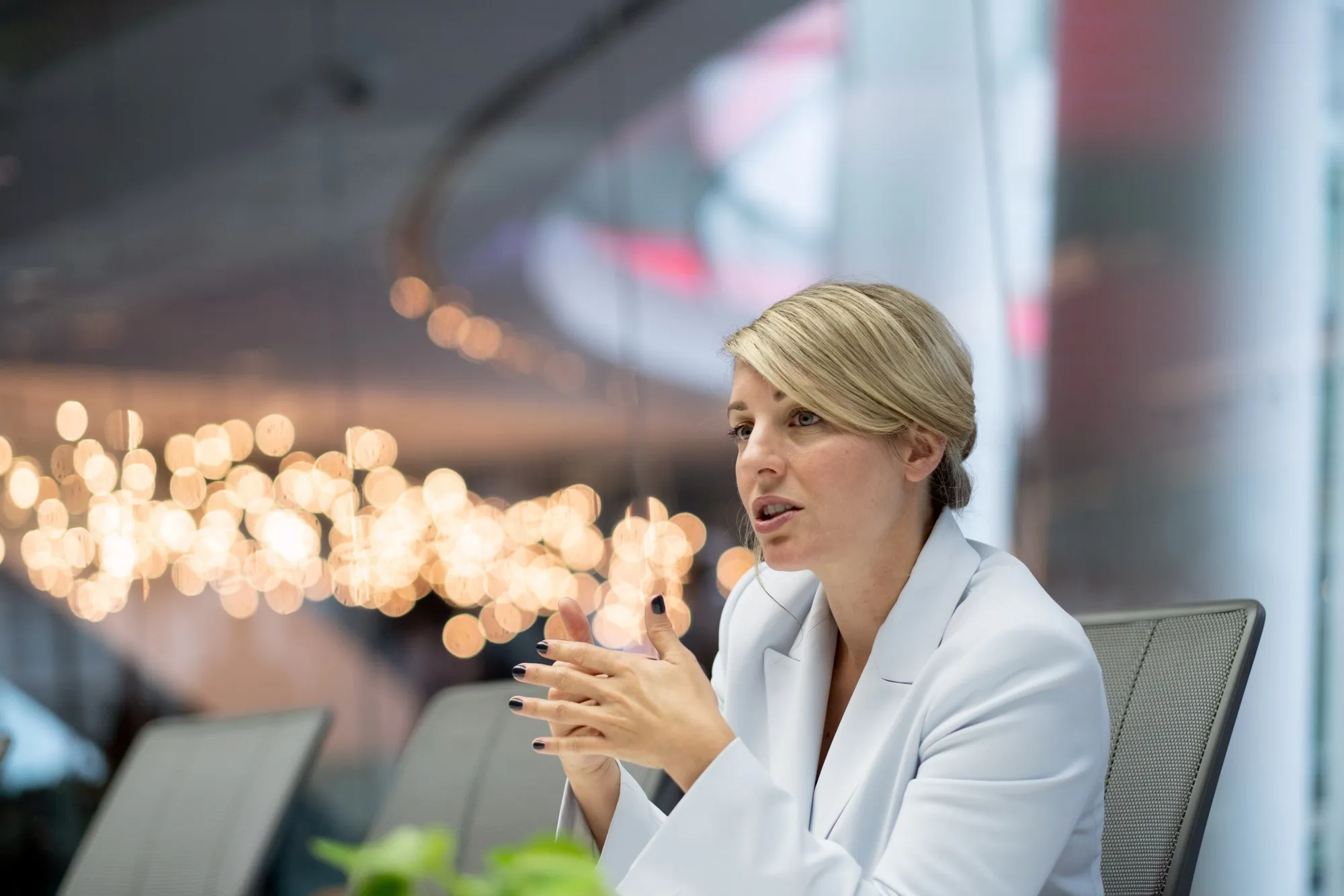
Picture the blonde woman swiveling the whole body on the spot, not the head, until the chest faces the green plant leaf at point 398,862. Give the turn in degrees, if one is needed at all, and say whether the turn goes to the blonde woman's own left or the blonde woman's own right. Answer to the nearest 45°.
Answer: approximately 45° to the blonde woman's own left

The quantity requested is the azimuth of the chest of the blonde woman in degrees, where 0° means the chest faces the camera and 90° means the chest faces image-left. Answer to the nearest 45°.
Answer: approximately 45°

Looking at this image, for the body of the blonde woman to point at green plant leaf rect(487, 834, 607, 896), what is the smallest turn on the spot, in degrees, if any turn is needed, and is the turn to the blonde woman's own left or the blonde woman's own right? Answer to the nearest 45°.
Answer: approximately 45° to the blonde woman's own left
